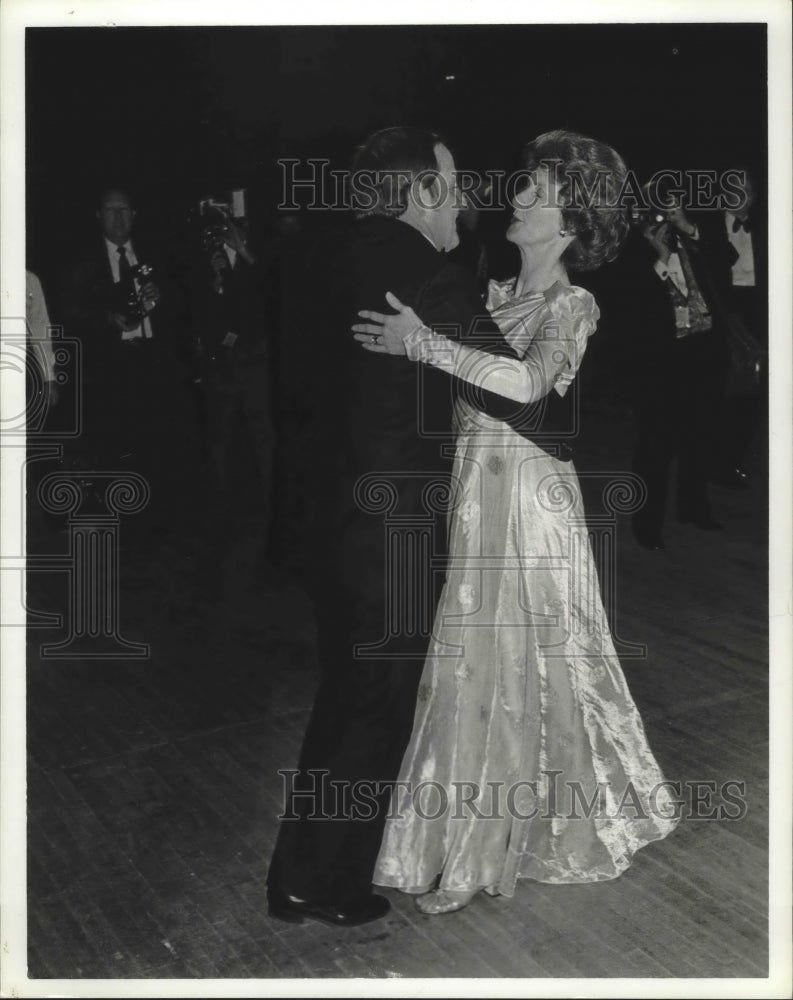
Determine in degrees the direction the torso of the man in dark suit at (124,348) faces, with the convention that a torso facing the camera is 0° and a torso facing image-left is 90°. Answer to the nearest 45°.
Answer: approximately 0°

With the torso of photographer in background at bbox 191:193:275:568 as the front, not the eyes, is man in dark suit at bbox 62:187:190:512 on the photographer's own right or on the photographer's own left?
on the photographer's own right

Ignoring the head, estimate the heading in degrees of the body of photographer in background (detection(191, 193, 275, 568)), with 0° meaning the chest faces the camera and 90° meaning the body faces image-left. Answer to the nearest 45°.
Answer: approximately 0°

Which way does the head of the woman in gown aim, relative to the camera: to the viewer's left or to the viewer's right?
to the viewer's left

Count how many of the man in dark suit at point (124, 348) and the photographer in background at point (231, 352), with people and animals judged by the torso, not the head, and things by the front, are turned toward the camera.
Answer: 2

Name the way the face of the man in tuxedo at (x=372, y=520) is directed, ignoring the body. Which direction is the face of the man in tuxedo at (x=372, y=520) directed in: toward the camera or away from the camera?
away from the camera

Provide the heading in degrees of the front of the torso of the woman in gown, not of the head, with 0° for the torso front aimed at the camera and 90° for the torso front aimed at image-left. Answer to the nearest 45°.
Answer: approximately 45°
